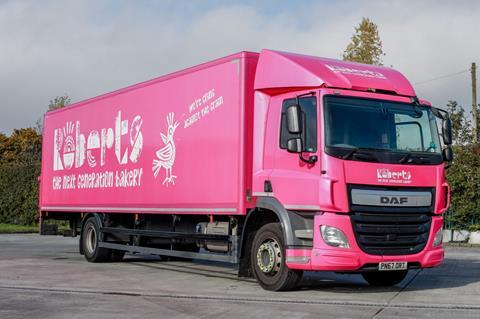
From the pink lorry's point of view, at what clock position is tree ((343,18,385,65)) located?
The tree is roughly at 8 o'clock from the pink lorry.

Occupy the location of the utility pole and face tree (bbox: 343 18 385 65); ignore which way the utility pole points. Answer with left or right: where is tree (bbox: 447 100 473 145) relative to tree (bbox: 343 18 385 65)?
left

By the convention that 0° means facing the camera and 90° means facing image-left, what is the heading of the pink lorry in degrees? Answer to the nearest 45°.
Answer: approximately 315°

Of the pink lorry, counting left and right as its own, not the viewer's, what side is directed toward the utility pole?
left

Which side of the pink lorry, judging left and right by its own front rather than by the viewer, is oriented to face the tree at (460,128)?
left
